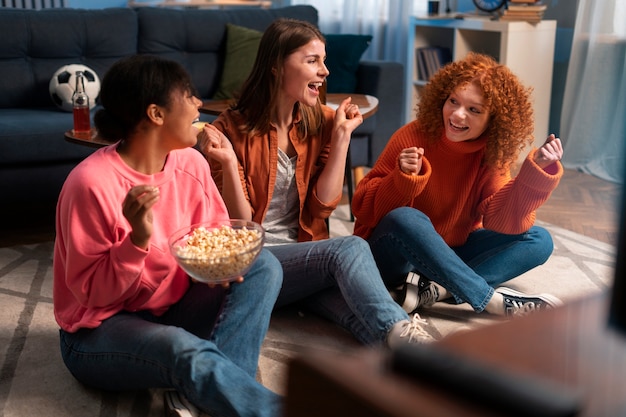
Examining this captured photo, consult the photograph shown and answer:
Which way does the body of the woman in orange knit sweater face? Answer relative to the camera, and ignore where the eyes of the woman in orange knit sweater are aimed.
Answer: toward the camera

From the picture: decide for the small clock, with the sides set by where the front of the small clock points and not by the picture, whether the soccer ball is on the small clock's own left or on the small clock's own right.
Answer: on the small clock's own right

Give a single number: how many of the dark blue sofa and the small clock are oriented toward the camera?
2

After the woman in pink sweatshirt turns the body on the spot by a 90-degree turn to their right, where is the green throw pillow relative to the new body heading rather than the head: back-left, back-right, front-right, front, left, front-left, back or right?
back-right

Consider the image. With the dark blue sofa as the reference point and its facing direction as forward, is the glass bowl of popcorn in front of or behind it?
in front

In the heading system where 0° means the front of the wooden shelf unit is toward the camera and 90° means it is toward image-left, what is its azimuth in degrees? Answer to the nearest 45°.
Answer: approximately 45°

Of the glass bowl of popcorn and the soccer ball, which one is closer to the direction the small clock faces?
the glass bowl of popcorn

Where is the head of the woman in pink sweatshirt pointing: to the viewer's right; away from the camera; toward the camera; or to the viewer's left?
to the viewer's right

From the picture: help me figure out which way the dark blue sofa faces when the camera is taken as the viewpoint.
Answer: facing the viewer

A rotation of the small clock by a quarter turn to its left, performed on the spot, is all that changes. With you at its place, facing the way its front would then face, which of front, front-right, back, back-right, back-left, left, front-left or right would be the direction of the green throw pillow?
back-right
